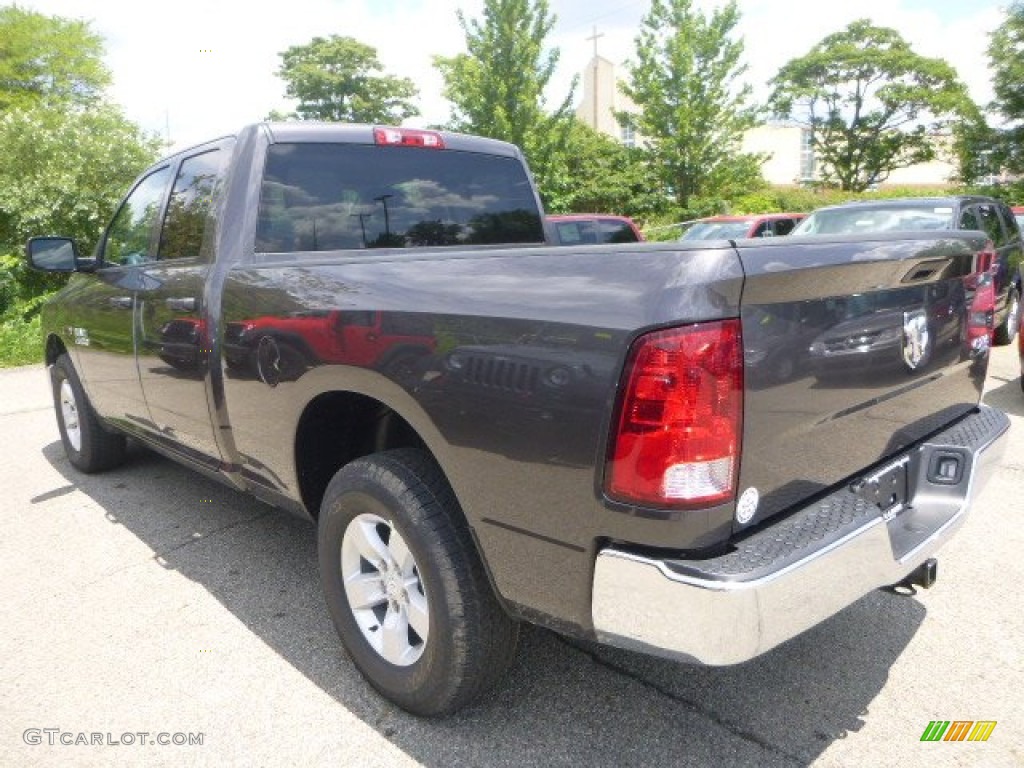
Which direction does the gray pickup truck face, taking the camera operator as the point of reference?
facing away from the viewer and to the left of the viewer

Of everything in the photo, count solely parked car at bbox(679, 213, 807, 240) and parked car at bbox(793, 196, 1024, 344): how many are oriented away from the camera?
0

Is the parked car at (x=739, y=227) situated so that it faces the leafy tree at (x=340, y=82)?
no

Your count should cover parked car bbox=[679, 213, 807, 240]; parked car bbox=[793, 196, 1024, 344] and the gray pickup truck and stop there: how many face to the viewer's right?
0

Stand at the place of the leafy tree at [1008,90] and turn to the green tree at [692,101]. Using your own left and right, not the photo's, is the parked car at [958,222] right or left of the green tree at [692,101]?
left

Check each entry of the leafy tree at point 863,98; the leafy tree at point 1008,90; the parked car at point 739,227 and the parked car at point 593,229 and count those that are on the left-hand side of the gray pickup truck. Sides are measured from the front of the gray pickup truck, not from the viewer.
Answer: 0

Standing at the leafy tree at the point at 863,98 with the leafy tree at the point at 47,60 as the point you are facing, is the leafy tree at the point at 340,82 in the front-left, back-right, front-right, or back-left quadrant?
front-right

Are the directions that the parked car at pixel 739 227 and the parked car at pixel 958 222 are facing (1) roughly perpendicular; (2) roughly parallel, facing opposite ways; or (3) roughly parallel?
roughly parallel

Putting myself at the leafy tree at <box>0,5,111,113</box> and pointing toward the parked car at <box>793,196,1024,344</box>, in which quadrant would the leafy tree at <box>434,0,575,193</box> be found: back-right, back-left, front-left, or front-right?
front-left

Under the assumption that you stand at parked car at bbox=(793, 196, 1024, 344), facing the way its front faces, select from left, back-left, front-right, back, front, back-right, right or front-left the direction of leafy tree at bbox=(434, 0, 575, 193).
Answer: right

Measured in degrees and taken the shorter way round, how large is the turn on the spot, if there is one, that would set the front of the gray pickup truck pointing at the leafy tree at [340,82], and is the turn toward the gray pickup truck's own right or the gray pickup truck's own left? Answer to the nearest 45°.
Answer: approximately 45° to the gray pickup truck's own right

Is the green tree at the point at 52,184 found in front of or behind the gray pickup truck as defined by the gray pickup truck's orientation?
in front

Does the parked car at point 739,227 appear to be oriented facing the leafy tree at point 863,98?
no

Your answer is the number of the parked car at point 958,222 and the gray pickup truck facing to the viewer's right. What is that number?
0

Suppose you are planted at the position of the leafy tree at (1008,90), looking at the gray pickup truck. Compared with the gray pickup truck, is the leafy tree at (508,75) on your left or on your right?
right

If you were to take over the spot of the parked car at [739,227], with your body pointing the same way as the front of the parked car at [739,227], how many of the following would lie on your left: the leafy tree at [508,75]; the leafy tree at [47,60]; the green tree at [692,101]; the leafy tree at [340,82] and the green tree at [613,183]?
0

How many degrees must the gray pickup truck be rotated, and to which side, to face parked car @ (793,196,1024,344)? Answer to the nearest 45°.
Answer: approximately 90° to its right

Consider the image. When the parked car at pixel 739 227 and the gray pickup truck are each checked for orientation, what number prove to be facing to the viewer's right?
0
